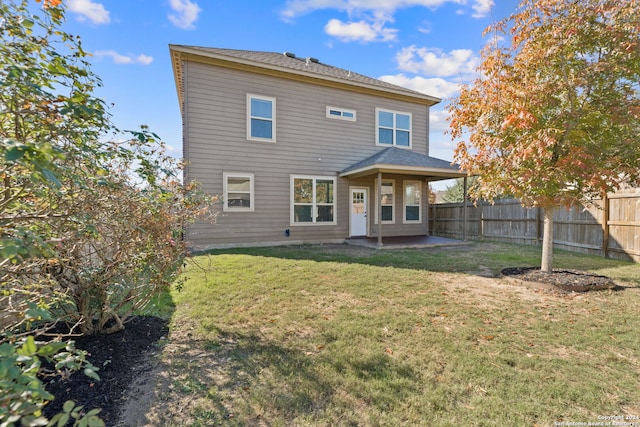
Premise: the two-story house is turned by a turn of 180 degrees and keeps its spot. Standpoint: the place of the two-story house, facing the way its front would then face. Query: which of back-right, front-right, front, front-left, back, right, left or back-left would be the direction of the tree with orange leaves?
front

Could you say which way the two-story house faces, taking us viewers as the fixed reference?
facing away from the viewer and to the left of the viewer

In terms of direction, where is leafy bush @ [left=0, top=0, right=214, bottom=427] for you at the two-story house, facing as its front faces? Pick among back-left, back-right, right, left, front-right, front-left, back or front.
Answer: back-left
